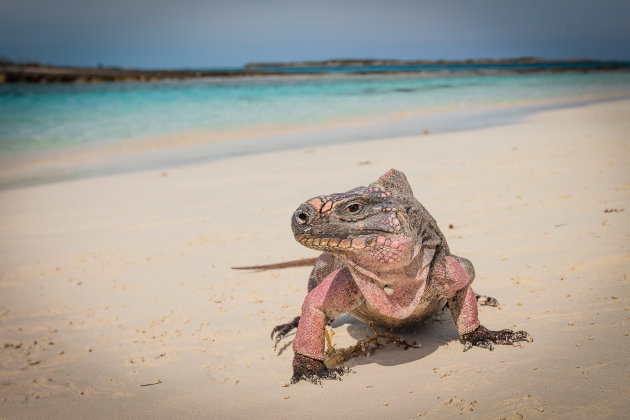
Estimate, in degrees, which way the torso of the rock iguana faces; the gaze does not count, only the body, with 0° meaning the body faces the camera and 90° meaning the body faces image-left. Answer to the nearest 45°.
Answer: approximately 0°
